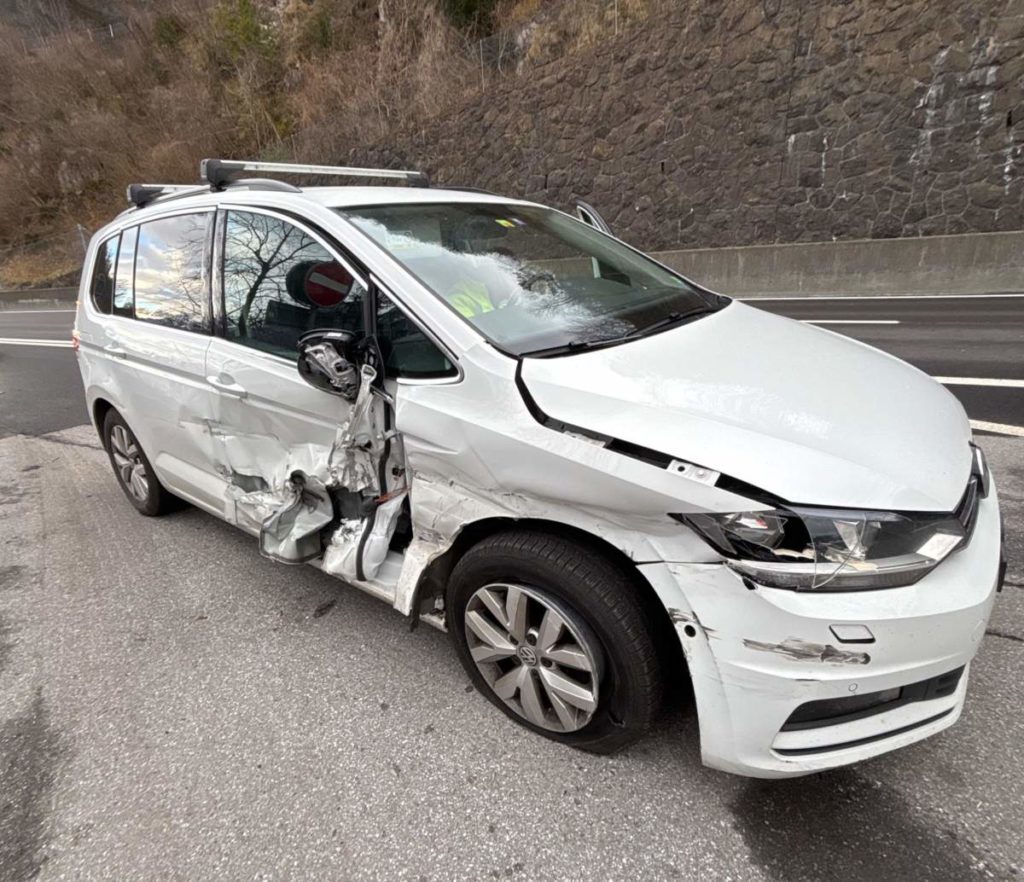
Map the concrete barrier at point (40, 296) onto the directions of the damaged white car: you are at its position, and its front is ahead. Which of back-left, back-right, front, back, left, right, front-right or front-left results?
back

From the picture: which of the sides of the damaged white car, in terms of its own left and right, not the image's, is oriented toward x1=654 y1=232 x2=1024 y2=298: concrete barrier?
left

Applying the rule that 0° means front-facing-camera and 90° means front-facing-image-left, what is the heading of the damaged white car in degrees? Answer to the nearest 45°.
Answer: approximately 315°
